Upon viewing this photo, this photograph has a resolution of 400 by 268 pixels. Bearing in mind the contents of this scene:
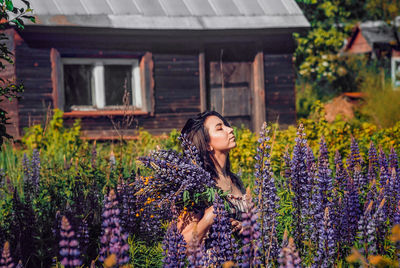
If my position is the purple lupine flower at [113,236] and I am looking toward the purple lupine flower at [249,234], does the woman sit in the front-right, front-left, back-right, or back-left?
front-left

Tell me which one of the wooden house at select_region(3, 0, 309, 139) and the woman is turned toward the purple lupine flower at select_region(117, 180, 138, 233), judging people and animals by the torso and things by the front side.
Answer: the wooden house

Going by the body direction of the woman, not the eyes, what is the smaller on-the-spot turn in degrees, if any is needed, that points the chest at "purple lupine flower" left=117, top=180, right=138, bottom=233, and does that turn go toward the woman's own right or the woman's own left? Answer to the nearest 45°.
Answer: approximately 135° to the woman's own right

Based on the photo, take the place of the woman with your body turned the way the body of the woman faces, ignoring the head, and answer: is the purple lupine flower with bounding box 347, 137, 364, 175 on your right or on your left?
on your left

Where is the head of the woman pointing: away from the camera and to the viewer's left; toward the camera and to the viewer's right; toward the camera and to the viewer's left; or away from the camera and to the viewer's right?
toward the camera and to the viewer's right

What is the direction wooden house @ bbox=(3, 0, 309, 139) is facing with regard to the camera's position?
facing the viewer

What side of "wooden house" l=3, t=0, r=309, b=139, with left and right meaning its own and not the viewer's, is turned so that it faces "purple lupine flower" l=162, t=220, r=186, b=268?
front

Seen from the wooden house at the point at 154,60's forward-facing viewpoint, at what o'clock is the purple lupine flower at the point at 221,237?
The purple lupine flower is roughly at 12 o'clock from the wooden house.

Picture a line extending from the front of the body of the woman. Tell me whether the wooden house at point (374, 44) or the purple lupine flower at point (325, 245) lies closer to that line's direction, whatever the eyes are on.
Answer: the purple lupine flower

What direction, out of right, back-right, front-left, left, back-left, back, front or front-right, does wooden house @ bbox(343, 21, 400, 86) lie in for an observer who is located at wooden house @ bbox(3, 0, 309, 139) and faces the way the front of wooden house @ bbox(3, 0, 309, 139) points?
back-left

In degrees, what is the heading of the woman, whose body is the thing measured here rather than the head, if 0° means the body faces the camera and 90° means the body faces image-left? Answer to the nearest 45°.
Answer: approximately 315°

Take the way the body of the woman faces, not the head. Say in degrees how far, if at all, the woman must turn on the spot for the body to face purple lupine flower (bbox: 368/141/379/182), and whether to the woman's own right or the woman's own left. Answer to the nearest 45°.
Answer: approximately 90° to the woman's own left

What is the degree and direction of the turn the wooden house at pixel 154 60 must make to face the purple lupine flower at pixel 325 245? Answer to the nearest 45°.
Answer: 0° — it already faces it

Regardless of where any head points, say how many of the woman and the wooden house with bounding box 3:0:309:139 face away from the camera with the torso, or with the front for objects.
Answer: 0

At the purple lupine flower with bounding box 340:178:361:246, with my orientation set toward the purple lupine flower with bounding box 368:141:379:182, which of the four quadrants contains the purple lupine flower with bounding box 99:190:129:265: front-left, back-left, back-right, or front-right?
back-left
